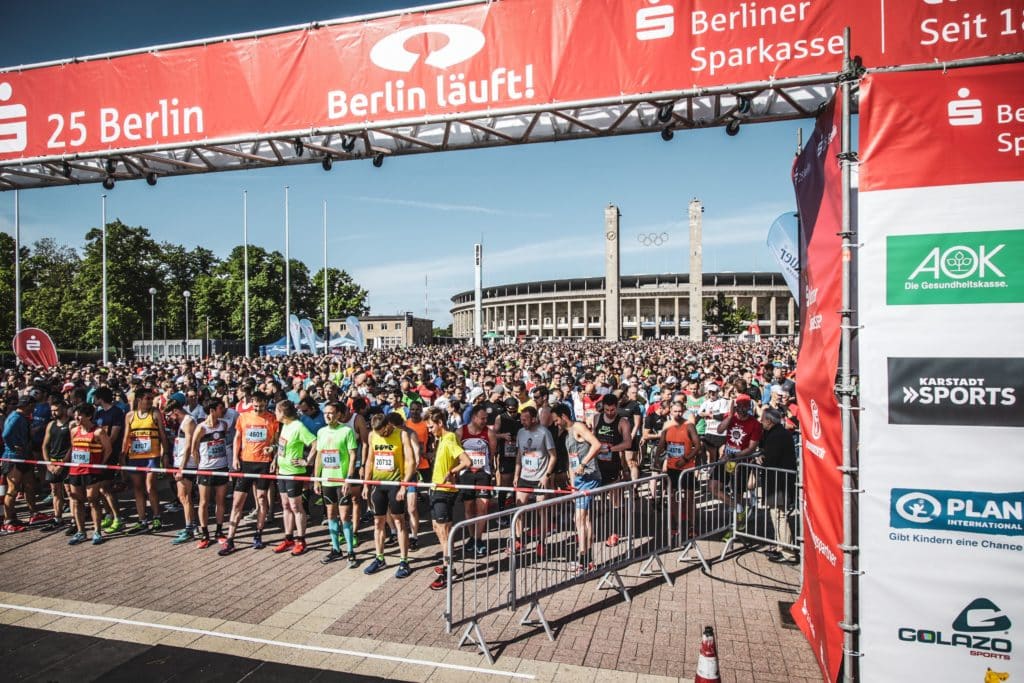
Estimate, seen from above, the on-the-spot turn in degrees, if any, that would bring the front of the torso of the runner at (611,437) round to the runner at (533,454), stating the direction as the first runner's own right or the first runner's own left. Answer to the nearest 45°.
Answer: approximately 45° to the first runner's own right

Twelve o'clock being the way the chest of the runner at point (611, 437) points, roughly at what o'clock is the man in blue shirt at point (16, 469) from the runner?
The man in blue shirt is roughly at 3 o'clock from the runner.

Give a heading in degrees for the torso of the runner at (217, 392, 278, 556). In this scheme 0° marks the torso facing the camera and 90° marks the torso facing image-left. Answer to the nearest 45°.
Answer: approximately 0°

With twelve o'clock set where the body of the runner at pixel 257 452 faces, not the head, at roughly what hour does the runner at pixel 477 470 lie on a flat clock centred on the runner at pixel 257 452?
the runner at pixel 477 470 is roughly at 10 o'clock from the runner at pixel 257 452.

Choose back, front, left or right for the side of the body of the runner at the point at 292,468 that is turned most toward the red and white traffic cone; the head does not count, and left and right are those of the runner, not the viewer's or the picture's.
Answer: left

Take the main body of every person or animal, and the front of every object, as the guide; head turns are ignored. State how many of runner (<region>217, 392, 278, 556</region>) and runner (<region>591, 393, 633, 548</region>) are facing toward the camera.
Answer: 2
